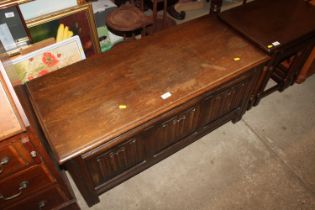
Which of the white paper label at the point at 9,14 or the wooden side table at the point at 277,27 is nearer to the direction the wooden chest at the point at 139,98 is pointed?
the wooden side table

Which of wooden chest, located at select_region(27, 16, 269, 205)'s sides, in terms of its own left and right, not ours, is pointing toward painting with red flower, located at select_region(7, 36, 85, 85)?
back

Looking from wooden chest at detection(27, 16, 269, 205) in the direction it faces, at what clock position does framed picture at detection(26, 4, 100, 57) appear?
The framed picture is roughly at 6 o'clock from the wooden chest.

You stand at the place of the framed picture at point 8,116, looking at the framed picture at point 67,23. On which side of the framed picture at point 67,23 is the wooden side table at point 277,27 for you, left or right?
right

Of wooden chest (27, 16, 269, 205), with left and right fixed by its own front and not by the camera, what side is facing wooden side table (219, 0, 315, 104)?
left

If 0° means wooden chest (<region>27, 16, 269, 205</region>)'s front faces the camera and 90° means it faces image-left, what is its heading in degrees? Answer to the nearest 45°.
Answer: approximately 315°

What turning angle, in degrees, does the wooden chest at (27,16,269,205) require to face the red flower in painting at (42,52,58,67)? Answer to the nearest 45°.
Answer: approximately 180°
